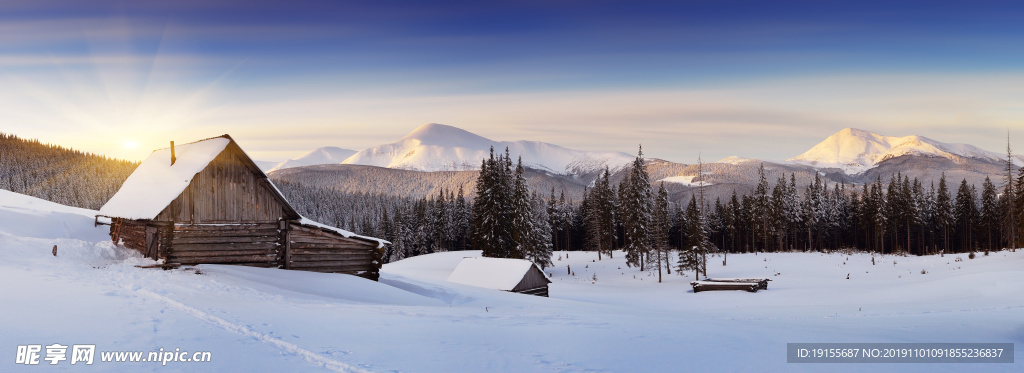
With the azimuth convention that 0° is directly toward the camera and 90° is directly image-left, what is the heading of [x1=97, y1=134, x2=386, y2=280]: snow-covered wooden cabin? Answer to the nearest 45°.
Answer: approximately 45°

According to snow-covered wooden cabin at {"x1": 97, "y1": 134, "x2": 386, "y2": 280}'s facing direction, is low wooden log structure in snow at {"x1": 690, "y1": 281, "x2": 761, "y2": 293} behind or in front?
behind
